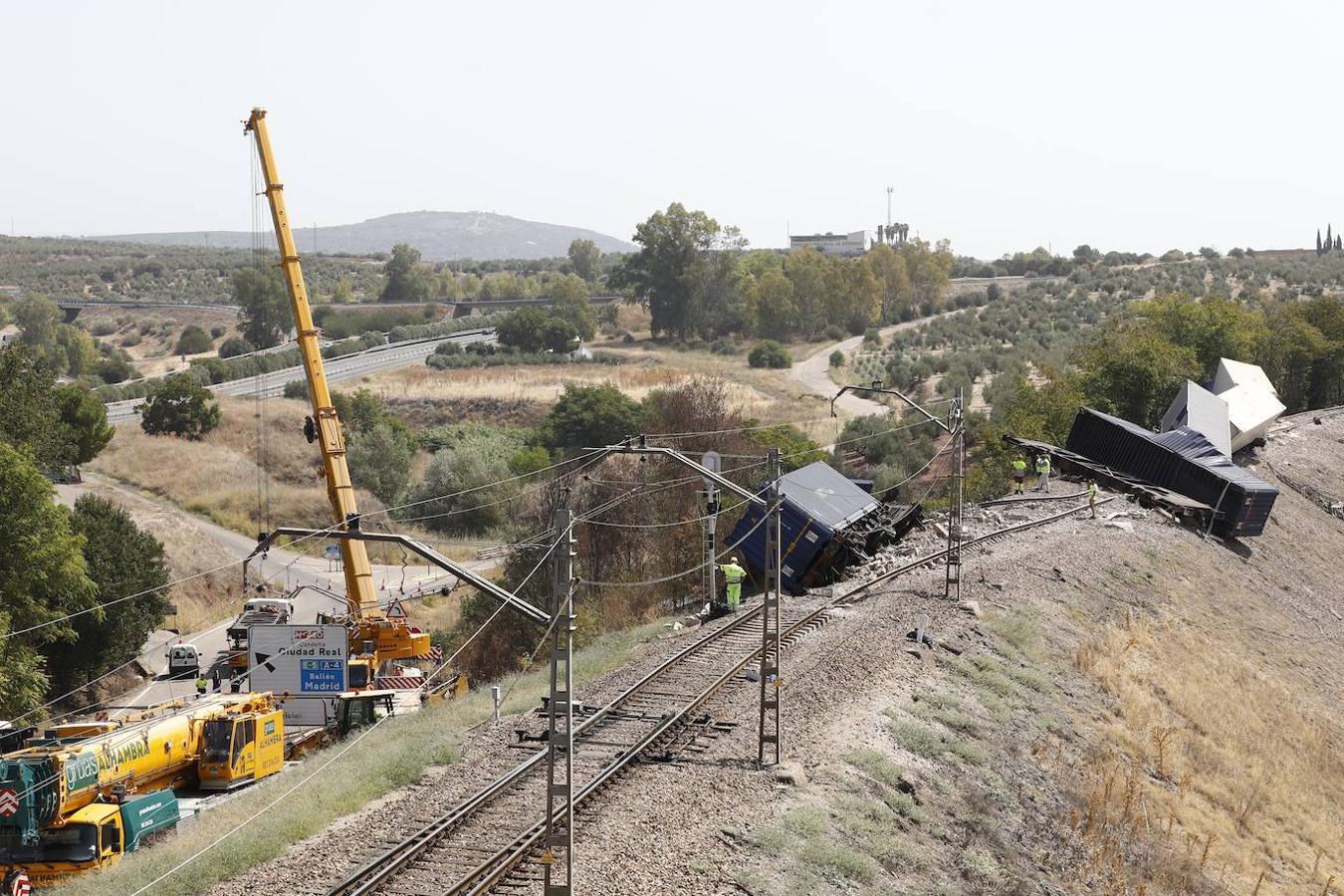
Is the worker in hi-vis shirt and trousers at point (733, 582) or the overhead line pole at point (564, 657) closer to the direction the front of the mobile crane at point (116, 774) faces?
the overhead line pole
